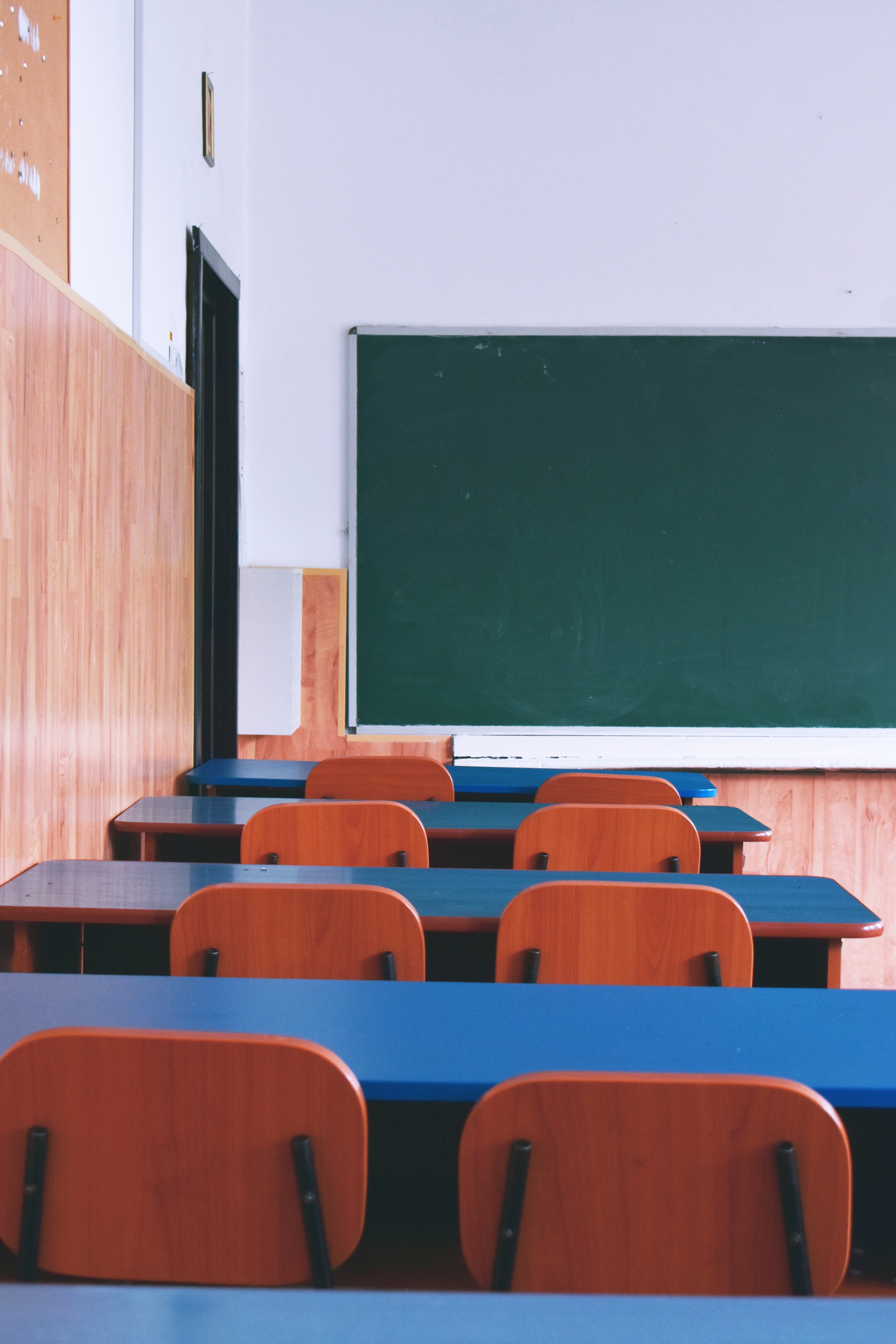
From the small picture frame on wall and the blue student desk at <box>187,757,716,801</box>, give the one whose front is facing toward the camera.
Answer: the blue student desk

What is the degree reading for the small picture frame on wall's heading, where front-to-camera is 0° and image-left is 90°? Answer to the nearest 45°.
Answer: approximately 270°

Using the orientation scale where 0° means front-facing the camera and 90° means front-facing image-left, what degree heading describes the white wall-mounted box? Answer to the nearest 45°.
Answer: approximately 0°

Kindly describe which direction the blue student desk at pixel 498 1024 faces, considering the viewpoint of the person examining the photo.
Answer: facing the viewer

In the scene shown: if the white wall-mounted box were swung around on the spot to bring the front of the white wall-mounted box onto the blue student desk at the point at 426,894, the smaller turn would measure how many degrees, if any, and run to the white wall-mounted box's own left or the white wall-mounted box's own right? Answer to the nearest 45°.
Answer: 0° — it already faces it

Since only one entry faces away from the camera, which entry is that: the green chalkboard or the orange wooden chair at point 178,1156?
the orange wooden chair

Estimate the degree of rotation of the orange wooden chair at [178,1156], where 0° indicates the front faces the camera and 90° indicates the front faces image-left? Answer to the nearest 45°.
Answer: approximately 180°

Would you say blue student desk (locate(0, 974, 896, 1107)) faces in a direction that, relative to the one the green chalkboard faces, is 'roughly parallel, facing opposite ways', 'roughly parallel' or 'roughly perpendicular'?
roughly parallel

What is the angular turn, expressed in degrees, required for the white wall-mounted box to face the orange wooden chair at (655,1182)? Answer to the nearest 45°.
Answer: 0° — it already faces it

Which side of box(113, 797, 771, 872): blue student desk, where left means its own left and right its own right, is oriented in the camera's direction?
front

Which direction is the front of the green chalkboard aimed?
toward the camera

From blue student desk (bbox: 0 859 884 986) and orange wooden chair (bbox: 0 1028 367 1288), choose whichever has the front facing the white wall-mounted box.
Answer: the orange wooden chair

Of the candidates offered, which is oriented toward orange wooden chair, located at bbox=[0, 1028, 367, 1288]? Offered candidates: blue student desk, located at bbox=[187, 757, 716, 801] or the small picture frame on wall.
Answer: the blue student desk

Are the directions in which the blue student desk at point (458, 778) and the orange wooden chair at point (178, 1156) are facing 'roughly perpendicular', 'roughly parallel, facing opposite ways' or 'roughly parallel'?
roughly parallel, facing opposite ways

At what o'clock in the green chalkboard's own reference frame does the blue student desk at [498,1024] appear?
The blue student desk is roughly at 12 o'clock from the green chalkboard.

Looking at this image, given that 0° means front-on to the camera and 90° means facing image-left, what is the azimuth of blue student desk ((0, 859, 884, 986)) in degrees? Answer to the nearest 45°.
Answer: approximately 0°

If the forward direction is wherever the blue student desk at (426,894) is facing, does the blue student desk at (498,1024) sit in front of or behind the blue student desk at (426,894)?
in front

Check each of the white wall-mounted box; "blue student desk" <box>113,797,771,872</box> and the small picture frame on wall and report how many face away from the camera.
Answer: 0

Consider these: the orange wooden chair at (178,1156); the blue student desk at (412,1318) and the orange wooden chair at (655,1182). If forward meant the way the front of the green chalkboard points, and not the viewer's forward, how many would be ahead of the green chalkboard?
3
